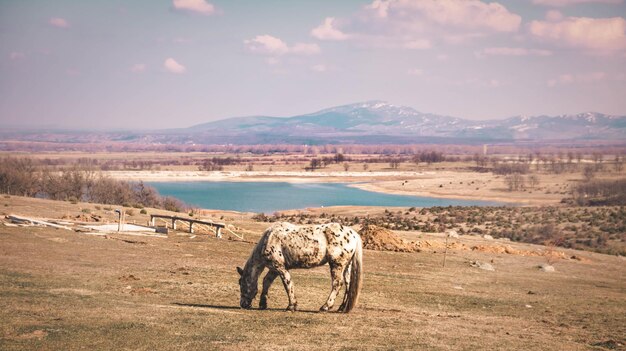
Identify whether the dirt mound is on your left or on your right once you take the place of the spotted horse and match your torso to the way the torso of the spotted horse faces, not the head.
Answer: on your right

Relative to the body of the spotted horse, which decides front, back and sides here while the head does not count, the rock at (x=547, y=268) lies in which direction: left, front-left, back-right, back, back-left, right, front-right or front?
back-right

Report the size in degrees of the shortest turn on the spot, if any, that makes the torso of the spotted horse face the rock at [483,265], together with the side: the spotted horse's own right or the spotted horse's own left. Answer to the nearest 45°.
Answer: approximately 135° to the spotted horse's own right

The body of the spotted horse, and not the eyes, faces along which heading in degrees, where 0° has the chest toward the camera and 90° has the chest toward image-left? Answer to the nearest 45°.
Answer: approximately 90°
